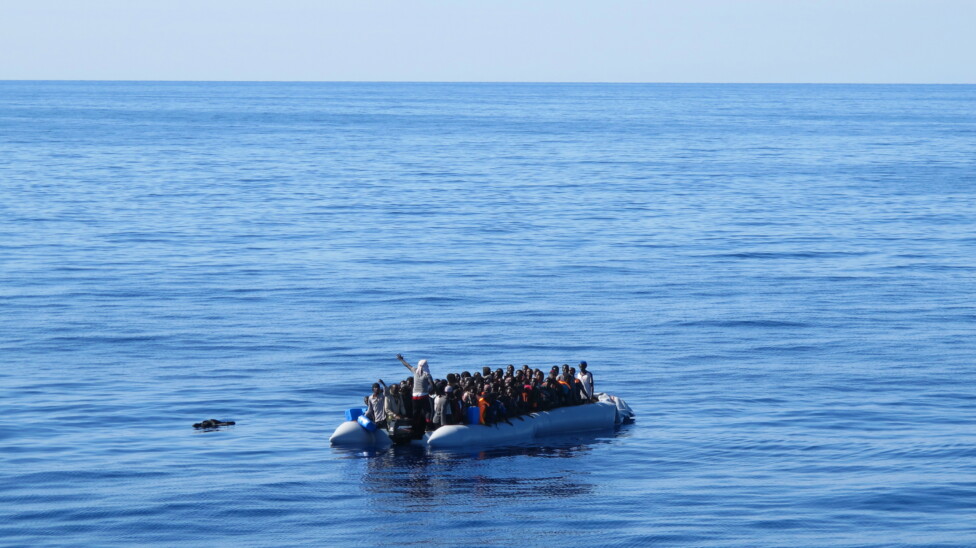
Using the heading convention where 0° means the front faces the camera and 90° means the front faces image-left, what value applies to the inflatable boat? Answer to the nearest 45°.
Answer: approximately 225°

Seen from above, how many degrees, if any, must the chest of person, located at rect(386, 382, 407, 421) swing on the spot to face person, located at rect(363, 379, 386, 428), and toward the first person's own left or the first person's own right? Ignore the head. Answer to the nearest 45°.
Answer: approximately 135° to the first person's own right

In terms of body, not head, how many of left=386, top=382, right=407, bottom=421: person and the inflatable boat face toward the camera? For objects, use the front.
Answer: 1

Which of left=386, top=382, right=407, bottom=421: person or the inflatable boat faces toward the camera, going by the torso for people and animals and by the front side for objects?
the person

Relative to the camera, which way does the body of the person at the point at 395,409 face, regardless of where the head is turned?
toward the camera

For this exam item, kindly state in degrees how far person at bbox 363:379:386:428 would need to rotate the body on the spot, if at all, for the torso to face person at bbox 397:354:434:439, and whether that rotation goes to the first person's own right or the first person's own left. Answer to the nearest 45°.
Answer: approximately 135° to the first person's own left

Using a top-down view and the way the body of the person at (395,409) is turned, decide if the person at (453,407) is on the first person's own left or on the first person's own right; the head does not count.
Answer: on the first person's own left
